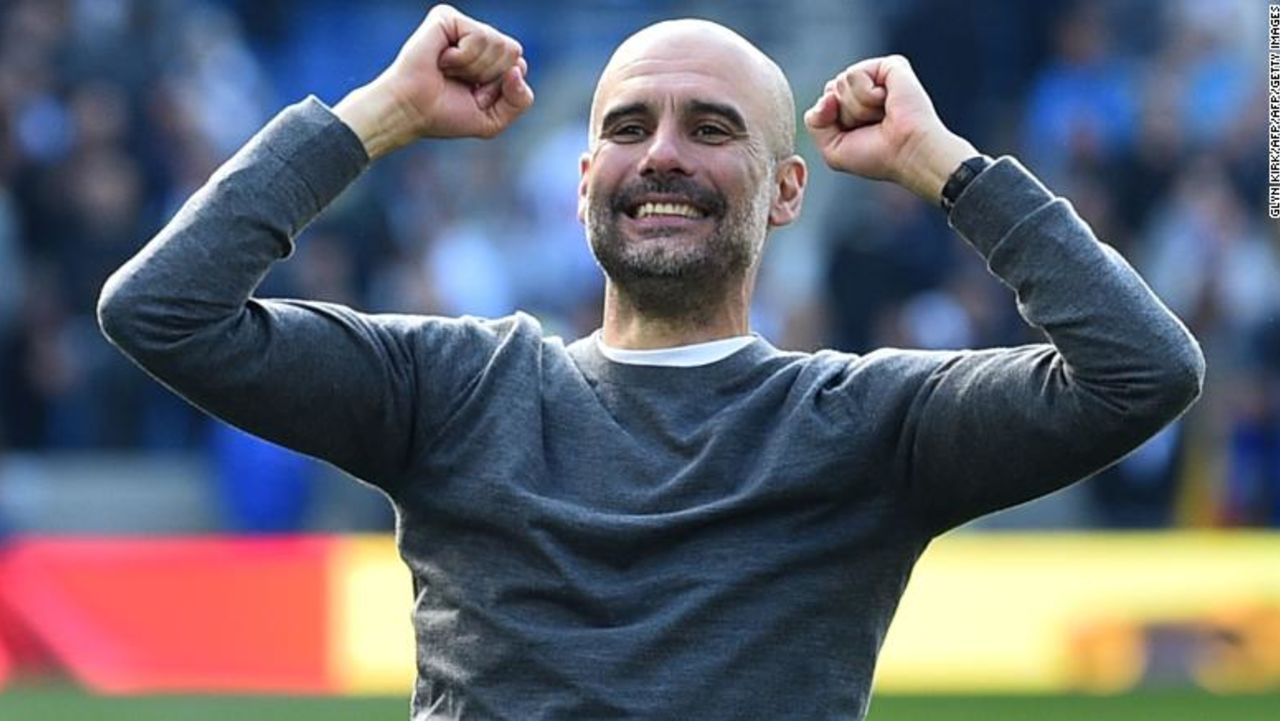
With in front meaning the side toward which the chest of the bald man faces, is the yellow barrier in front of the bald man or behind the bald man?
behind

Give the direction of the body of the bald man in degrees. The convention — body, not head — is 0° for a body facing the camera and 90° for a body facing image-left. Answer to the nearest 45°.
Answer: approximately 0°
